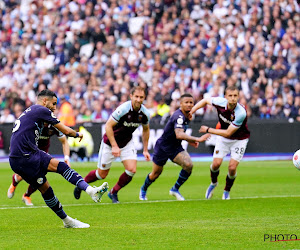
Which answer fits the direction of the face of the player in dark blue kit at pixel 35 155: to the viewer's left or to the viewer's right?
to the viewer's right

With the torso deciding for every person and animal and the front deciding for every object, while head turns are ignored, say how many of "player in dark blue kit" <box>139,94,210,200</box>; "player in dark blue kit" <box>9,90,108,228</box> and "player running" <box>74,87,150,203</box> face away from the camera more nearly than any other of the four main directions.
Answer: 0

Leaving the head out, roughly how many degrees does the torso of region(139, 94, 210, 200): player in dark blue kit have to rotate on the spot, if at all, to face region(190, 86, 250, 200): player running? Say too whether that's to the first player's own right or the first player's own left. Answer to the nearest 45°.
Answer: approximately 45° to the first player's own left

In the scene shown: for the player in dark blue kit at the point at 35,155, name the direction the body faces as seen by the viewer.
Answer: to the viewer's right

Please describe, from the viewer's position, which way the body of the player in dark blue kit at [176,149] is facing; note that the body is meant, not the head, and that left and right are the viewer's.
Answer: facing the viewer and to the right of the viewer

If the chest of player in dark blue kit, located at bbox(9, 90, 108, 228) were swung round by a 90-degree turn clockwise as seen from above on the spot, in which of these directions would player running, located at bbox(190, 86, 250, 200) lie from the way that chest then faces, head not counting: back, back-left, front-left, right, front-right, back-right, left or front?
back-left
